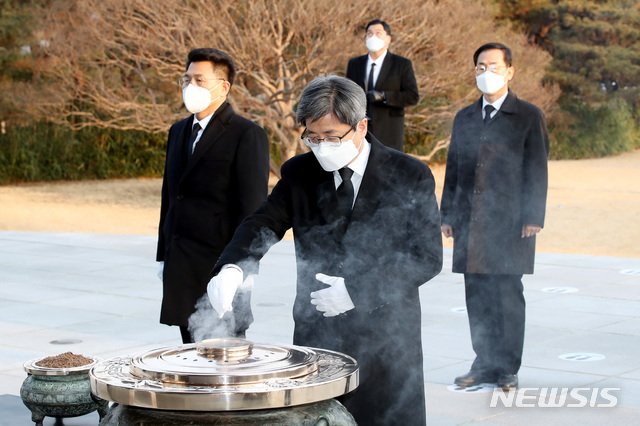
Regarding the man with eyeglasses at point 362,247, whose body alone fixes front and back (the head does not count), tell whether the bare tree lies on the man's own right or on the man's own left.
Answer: on the man's own right

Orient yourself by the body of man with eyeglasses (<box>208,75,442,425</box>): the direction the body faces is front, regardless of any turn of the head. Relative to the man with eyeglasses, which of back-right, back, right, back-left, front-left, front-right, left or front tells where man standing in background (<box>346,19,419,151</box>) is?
back-right

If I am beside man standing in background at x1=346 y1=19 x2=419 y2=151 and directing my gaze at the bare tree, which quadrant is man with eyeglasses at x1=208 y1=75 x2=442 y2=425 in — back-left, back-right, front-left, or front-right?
back-left

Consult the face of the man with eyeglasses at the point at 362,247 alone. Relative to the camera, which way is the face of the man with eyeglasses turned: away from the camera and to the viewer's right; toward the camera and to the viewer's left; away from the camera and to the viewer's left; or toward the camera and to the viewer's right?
toward the camera and to the viewer's left

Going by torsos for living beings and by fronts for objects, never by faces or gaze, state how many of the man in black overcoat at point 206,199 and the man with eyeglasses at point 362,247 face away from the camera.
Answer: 0

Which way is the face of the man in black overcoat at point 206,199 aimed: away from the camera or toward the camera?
toward the camera

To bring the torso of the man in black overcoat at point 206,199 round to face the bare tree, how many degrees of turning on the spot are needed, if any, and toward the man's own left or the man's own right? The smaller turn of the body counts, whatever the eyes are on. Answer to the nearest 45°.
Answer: approximately 135° to the man's own right

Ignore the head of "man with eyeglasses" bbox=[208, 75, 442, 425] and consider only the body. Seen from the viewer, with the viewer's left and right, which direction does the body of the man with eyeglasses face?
facing the viewer and to the left of the viewer

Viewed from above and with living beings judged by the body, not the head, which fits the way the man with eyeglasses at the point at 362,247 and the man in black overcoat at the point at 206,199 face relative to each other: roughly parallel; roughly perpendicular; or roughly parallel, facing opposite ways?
roughly parallel

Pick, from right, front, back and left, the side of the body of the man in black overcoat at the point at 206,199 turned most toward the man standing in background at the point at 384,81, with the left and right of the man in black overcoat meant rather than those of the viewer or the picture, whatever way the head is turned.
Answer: back
